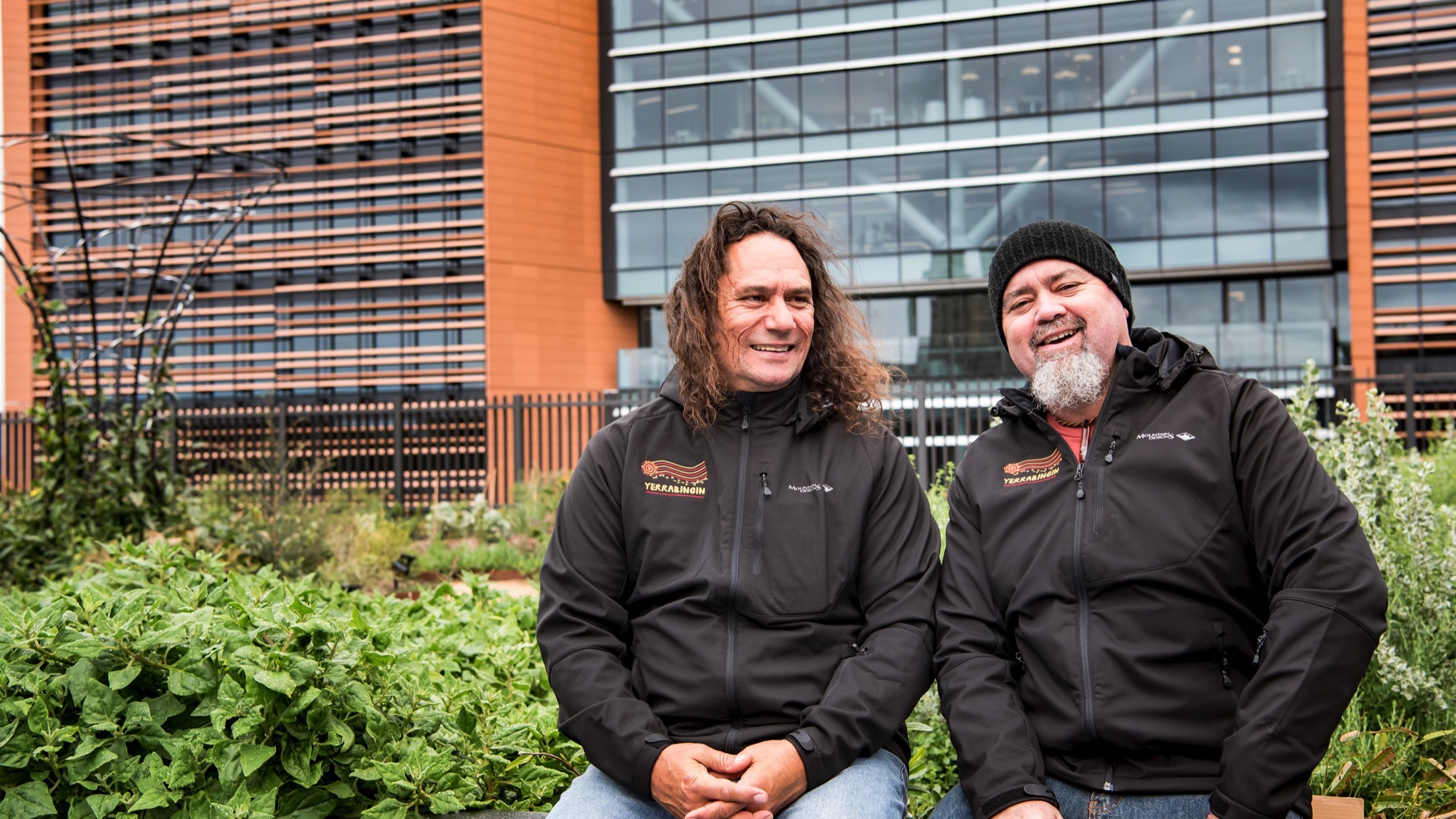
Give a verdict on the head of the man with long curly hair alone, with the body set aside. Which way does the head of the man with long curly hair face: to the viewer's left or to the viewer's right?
to the viewer's right

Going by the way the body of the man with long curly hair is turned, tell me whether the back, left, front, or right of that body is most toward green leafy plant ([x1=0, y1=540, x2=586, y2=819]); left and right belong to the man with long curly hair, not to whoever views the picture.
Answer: right

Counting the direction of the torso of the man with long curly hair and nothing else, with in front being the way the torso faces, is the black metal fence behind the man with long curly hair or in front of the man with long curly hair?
behind

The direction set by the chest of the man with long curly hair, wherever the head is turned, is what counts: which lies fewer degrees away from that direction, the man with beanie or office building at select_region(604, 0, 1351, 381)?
the man with beanie

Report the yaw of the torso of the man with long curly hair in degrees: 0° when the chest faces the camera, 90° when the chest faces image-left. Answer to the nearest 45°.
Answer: approximately 0°

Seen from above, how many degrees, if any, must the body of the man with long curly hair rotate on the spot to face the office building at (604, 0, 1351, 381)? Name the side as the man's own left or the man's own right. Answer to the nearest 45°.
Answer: approximately 180°

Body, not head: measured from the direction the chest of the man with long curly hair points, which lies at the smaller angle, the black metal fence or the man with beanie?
the man with beanie

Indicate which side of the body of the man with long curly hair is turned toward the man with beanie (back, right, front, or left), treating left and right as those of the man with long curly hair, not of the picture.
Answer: left

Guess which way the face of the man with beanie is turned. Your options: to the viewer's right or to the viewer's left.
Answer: to the viewer's left
